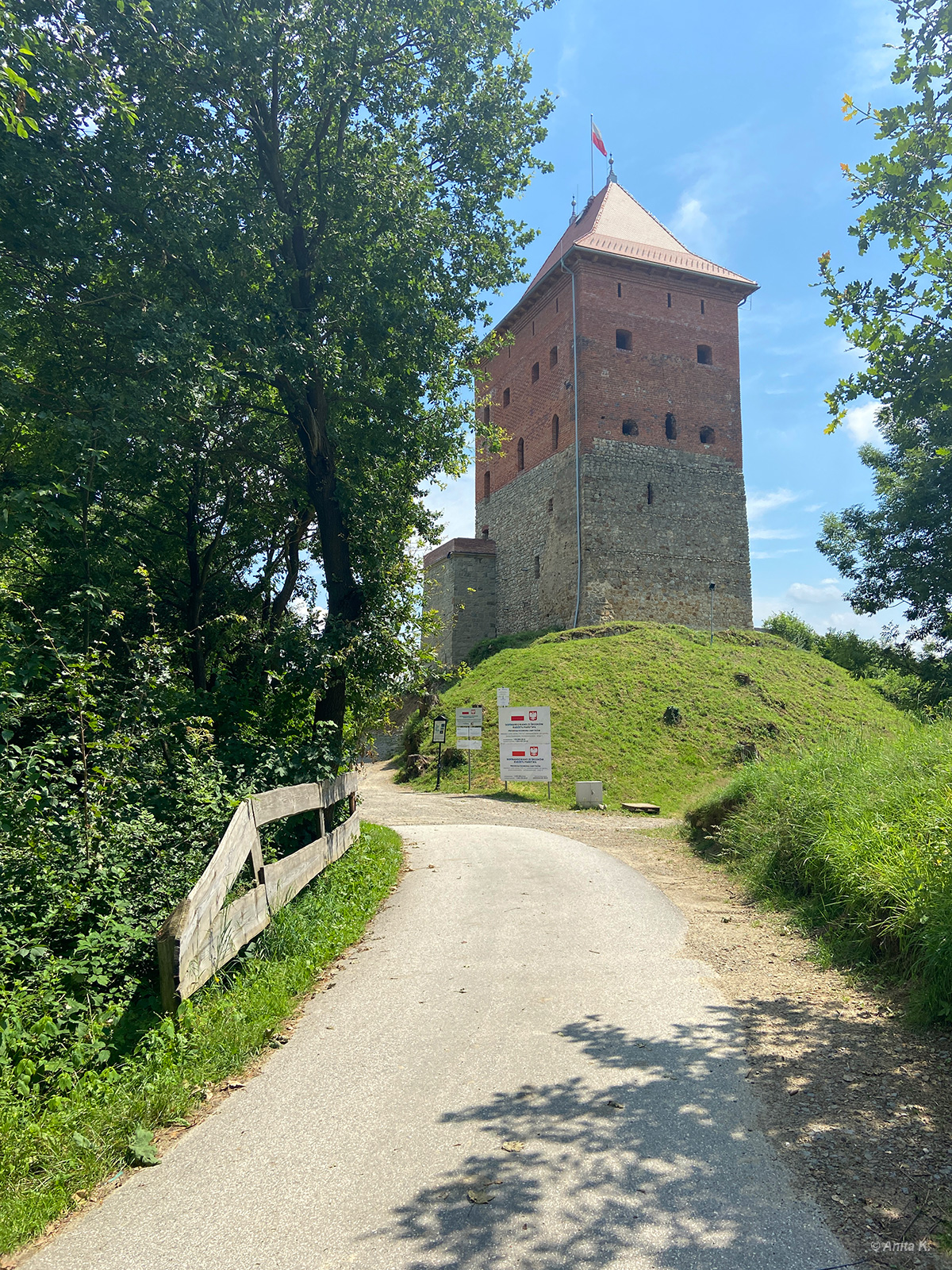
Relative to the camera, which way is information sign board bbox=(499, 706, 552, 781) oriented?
toward the camera

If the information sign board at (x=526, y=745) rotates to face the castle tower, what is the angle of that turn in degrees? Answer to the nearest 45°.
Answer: approximately 180°

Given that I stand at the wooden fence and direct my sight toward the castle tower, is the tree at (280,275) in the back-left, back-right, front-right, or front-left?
front-left

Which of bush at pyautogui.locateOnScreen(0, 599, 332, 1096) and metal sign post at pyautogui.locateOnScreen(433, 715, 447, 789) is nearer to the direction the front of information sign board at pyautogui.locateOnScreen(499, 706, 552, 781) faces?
the bush

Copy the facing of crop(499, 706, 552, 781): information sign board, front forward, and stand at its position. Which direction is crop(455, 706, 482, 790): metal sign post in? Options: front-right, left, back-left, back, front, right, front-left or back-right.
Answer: back-right

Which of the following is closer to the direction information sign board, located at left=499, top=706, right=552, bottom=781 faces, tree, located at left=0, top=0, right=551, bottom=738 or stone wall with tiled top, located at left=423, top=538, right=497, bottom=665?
the tree

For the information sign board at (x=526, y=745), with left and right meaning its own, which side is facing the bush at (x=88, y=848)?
front

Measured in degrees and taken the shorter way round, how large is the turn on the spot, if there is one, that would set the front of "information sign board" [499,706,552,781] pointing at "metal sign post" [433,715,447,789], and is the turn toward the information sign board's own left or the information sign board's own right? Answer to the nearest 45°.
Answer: approximately 135° to the information sign board's own right

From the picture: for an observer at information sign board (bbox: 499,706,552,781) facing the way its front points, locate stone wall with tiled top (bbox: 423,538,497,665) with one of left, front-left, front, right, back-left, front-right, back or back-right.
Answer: back

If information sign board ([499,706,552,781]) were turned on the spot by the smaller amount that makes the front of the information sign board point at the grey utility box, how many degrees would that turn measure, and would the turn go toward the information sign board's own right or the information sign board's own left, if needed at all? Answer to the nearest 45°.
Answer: approximately 45° to the information sign board's own left

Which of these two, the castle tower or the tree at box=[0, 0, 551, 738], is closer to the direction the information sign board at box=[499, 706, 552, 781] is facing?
the tree

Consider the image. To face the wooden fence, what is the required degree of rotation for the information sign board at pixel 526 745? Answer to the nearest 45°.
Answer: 0° — it already faces it

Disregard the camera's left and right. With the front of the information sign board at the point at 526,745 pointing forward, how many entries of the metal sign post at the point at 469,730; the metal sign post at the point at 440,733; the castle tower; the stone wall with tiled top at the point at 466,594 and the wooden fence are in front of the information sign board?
1

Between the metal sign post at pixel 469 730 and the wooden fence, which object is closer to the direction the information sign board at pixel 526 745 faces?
the wooden fence

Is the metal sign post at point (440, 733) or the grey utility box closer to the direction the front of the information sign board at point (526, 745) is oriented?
the grey utility box
